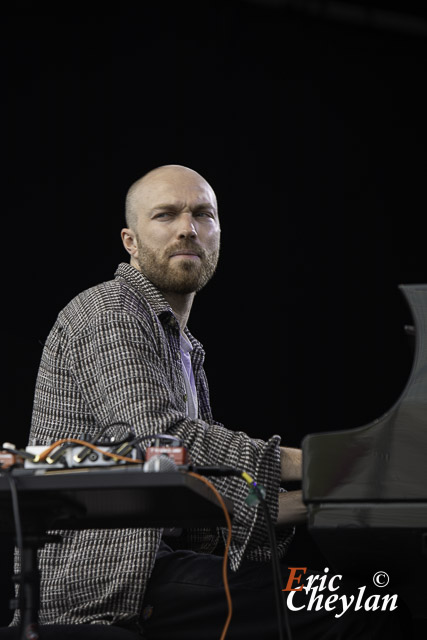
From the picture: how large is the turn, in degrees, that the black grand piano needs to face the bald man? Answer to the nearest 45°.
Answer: approximately 45° to its right

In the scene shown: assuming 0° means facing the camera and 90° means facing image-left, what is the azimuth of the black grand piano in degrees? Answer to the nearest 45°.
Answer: approximately 90°

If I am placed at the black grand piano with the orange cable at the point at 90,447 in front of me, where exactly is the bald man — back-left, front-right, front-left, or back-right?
front-right
